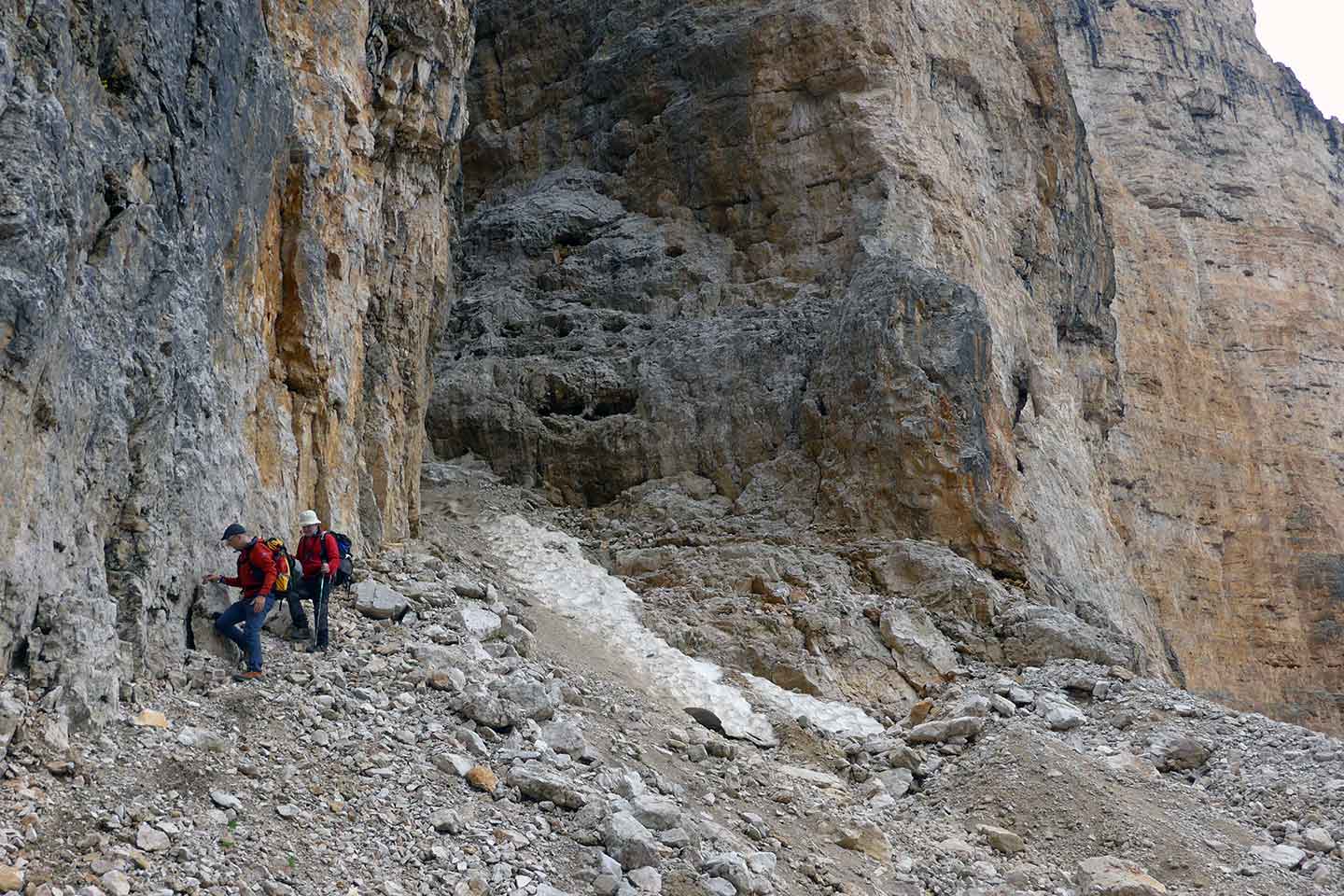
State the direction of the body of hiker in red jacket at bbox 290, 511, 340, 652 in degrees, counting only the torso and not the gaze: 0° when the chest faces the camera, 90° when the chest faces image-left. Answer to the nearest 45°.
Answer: approximately 45°

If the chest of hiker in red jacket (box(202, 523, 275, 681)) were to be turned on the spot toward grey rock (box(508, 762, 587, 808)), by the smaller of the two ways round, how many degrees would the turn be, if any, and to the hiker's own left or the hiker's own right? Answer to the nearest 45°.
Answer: approximately 135° to the hiker's own left

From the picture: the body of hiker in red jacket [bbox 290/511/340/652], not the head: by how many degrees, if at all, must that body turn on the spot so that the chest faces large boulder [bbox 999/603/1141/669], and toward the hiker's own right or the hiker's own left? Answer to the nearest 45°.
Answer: approximately 180°

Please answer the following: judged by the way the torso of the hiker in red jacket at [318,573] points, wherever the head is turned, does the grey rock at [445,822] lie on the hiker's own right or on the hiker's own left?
on the hiker's own left

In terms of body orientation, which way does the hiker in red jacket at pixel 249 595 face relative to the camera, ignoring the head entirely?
to the viewer's left

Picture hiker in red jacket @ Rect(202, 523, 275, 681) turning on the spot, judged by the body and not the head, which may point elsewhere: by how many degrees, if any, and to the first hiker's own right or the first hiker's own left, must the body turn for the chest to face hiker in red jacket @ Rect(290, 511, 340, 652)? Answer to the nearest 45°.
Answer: approximately 135° to the first hiker's own right

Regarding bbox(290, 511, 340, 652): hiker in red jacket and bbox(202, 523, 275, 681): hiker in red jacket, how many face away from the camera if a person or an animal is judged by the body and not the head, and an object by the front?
0

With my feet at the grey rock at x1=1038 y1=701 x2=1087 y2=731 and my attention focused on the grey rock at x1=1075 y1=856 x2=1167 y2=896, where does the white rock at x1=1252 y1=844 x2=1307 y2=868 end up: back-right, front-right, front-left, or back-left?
front-left

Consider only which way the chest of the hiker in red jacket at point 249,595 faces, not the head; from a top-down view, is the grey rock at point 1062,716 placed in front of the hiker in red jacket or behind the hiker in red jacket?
behind

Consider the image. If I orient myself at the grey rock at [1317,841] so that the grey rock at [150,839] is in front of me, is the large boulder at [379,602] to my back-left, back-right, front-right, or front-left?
front-right

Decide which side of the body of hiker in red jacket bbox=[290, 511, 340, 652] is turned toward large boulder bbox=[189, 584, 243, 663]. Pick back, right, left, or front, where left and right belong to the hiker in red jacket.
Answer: front

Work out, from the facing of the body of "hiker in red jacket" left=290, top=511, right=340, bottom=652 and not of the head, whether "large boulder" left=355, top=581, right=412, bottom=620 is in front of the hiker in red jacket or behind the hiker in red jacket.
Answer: behind

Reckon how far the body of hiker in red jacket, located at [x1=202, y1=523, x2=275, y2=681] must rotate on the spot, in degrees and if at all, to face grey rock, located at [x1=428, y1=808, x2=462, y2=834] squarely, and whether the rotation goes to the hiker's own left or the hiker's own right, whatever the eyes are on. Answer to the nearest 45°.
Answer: approximately 135° to the hiker's own left
